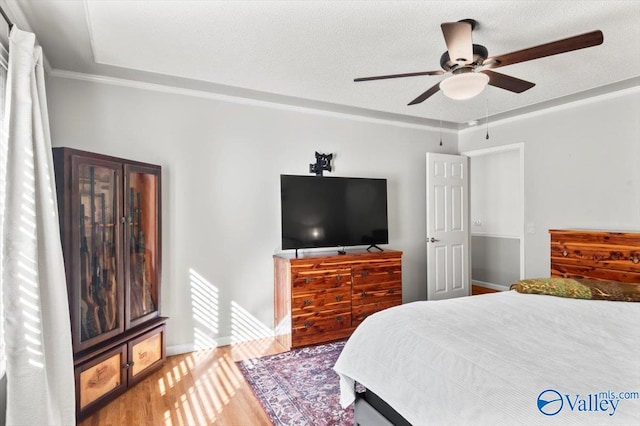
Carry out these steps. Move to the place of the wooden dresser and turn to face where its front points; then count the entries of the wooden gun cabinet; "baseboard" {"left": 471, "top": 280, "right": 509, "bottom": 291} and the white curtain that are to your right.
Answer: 2

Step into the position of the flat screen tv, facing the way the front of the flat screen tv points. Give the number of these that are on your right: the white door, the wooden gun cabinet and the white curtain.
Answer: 2

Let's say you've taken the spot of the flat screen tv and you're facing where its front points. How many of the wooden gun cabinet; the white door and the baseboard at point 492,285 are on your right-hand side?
1

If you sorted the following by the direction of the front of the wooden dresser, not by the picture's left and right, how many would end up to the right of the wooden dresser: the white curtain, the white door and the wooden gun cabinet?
2

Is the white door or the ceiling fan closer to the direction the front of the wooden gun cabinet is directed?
the ceiling fan

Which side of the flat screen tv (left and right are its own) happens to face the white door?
left

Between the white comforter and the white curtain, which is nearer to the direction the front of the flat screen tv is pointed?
the white comforter

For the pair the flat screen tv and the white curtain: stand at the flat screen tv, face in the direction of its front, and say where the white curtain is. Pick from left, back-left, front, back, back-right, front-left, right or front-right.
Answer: right

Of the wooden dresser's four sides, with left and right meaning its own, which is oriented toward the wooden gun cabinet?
right

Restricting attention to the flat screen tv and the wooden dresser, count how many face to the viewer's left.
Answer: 0

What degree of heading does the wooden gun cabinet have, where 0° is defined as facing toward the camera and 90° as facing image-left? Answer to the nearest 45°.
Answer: approximately 315°

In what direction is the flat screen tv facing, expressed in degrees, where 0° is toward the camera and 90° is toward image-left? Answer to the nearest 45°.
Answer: approximately 315°

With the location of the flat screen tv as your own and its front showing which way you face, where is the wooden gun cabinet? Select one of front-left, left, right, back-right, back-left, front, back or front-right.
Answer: right

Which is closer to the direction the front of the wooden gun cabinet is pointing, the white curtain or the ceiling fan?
the ceiling fan
